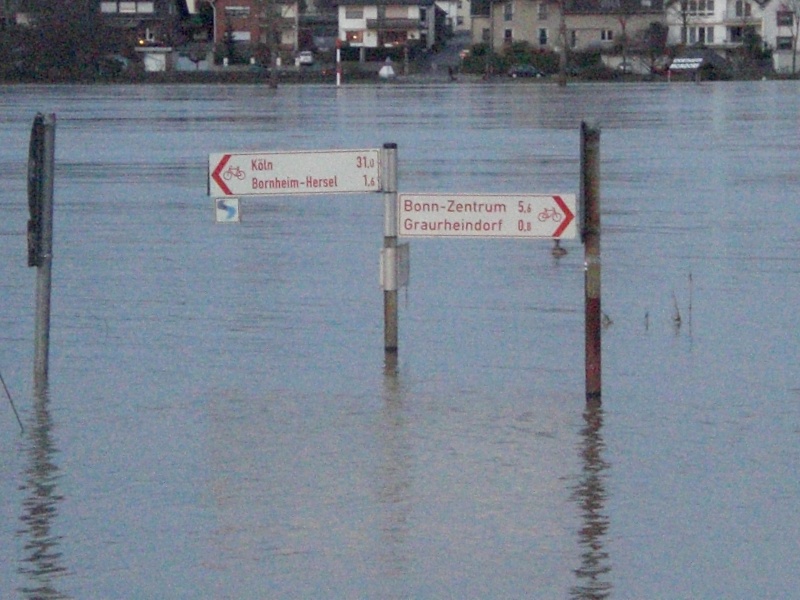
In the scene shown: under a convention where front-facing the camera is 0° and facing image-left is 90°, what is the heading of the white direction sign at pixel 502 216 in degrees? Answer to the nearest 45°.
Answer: approximately 0°

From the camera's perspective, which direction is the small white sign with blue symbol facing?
toward the camera

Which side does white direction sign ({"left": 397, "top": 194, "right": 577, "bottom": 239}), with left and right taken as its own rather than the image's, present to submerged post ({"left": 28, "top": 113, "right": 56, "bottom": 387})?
right

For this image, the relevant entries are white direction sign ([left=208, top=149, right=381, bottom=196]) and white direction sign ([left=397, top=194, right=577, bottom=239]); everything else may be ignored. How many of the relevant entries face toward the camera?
2

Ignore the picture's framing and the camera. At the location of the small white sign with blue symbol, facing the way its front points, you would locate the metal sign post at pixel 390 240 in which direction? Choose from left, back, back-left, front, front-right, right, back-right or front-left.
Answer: left

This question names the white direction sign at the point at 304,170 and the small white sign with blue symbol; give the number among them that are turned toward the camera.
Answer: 2

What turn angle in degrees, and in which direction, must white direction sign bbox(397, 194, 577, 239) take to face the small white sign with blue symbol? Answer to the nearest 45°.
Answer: approximately 90° to its right

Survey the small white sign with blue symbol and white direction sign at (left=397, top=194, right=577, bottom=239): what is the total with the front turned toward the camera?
2

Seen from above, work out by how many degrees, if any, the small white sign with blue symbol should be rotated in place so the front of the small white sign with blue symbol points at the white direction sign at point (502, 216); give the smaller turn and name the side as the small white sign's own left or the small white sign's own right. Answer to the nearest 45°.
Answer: approximately 45° to the small white sign's own left

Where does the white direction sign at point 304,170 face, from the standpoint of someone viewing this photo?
facing the viewer

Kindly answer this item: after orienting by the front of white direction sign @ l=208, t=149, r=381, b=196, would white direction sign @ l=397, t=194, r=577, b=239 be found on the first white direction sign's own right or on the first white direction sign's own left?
on the first white direction sign's own left

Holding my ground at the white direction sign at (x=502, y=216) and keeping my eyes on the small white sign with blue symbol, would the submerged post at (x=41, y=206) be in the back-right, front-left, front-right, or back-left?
front-left

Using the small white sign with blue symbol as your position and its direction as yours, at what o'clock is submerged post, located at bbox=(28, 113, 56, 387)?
The submerged post is roughly at 2 o'clock from the small white sign with blue symbol.

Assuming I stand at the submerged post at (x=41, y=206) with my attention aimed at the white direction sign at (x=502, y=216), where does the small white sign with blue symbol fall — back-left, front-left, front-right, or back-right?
front-left
